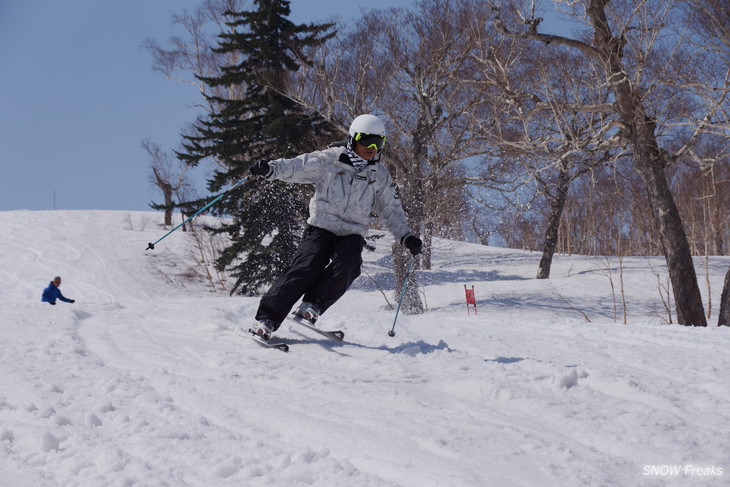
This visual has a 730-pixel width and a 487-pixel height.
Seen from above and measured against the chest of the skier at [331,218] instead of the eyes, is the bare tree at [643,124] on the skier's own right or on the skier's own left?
on the skier's own left

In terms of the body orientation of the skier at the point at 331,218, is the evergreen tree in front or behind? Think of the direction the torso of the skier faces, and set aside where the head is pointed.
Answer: behind

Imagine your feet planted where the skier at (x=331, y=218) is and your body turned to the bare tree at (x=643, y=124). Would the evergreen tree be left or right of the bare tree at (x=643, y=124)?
left
